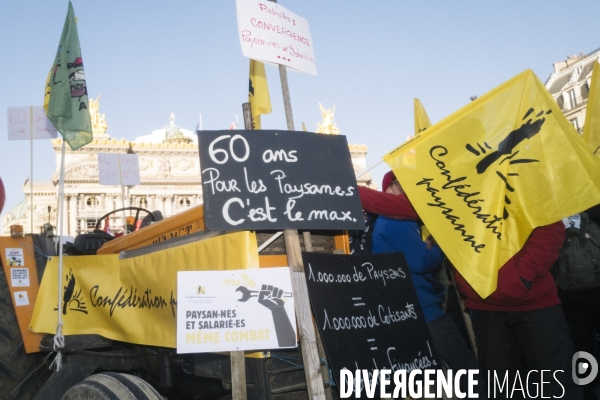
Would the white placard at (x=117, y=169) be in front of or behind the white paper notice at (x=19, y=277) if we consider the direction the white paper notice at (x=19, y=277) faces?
behind

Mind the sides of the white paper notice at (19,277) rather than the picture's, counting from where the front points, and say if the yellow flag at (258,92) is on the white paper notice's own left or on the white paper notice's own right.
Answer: on the white paper notice's own left

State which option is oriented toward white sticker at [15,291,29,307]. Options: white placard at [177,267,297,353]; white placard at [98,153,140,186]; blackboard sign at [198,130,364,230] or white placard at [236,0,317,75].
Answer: white placard at [98,153,140,186]

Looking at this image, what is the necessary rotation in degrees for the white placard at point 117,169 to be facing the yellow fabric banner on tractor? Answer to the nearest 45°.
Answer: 0° — it already faces it

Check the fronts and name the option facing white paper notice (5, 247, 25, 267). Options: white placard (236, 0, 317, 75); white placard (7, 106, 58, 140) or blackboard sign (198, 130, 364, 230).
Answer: white placard (7, 106, 58, 140)

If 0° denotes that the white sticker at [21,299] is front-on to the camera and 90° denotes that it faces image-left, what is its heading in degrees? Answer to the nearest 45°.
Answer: approximately 0°
